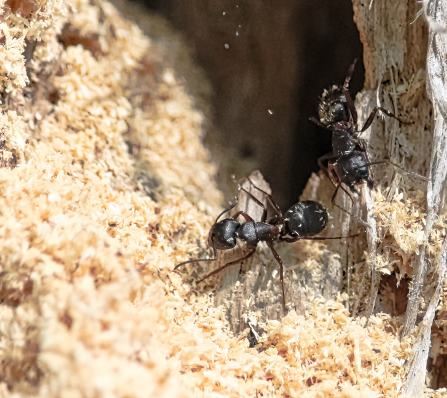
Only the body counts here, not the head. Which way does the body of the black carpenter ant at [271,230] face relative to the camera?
to the viewer's left
